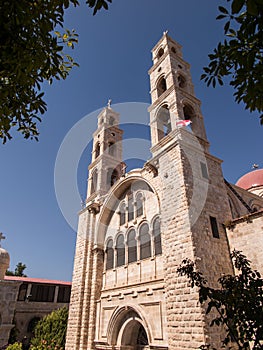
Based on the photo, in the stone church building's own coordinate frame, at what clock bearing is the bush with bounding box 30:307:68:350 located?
The bush is roughly at 3 o'clock from the stone church building.

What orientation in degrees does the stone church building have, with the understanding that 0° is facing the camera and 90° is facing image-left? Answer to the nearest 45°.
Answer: approximately 45°
